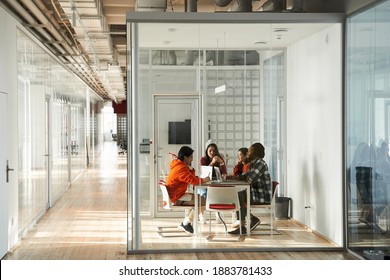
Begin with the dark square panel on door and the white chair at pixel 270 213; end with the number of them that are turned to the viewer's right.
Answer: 0

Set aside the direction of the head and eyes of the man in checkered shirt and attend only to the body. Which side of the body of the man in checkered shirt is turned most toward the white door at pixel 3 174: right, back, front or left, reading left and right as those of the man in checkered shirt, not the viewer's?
front

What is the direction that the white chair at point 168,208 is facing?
to the viewer's right

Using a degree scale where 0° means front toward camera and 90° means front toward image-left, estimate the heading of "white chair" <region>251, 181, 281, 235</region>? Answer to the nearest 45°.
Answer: approximately 90°

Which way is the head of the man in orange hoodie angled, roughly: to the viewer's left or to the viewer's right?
to the viewer's right

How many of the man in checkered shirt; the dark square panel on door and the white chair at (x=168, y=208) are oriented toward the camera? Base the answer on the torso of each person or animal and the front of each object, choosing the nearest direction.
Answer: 1

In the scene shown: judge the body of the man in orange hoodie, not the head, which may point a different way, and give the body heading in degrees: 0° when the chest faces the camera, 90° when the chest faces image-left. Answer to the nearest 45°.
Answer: approximately 270°

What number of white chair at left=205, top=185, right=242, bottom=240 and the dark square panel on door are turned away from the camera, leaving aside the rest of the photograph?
1

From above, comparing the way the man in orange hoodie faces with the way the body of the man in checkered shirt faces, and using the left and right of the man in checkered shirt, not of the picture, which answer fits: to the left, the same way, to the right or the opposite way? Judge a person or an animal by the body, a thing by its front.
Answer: the opposite way

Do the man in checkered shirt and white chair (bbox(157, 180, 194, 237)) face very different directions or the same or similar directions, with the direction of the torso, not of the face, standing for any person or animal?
very different directions

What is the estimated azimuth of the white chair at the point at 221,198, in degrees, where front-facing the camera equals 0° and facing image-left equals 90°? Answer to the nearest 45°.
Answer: approximately 180°

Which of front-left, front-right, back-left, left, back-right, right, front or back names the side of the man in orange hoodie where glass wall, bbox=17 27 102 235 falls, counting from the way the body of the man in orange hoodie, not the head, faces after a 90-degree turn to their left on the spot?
front-left

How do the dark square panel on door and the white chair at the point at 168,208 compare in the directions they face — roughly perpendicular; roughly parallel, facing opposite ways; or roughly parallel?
roughly perpendicular

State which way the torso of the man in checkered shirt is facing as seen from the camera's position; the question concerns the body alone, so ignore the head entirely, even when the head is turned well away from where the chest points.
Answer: to the viewer's left
